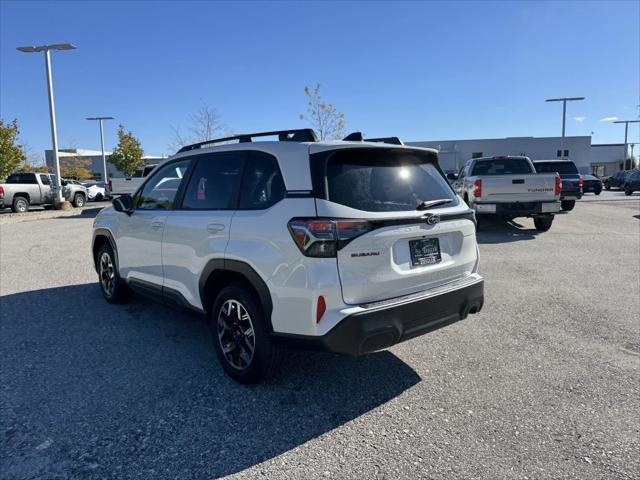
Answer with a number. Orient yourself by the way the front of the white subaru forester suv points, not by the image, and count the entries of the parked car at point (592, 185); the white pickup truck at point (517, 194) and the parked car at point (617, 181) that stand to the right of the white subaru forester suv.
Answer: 3

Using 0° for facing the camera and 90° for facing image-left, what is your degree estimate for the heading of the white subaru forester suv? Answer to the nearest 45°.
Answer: approximately 135°

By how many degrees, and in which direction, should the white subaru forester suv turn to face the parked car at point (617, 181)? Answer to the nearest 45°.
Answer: approximately 90° to its right

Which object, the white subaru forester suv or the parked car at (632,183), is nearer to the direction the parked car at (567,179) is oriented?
the parked car

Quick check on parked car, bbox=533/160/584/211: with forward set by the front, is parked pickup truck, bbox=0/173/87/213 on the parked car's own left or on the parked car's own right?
on the parked car's own left

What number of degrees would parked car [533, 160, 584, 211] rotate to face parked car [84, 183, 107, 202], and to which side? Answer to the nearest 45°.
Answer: approximately 90° to its left

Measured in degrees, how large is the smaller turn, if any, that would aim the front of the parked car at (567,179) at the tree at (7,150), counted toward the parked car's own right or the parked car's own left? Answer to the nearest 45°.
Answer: approximately 90° to the parked car's own left

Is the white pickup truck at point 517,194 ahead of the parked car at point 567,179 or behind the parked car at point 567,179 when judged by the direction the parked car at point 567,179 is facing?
behind

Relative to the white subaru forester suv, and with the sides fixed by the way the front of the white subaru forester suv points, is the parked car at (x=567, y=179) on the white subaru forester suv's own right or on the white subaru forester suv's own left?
on the white subaru forester suv's own right

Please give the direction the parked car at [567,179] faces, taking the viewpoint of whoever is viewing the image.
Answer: facing away from the viewer

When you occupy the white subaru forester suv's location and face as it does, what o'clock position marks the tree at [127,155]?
The tree is roughly at 1 o'clock from the white subaru forester suv.
